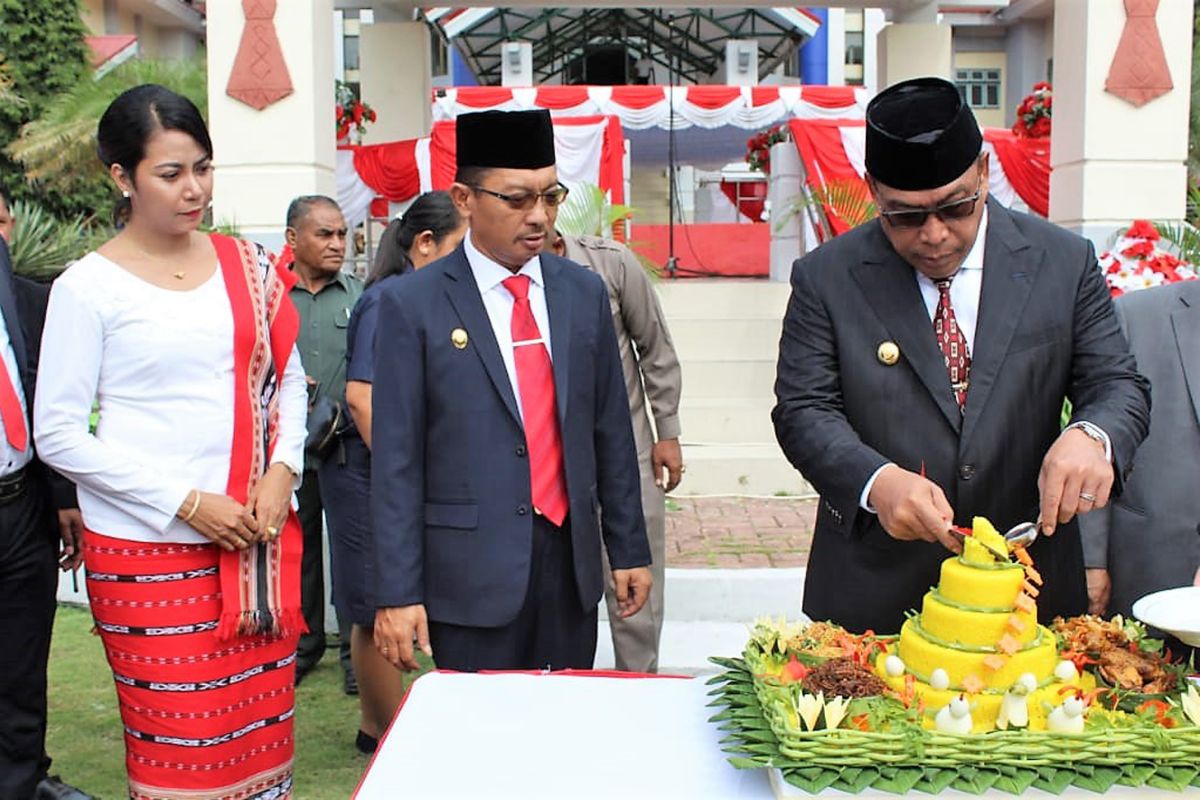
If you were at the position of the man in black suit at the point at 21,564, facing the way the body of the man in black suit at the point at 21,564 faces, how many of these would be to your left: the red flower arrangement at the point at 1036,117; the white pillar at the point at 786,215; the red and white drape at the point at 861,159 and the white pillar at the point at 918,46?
4

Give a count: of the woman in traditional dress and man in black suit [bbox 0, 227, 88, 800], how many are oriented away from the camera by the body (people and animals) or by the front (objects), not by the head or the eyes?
0

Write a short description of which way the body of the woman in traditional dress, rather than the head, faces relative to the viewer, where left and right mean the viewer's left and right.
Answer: facing the viewer and to the right of the viewer

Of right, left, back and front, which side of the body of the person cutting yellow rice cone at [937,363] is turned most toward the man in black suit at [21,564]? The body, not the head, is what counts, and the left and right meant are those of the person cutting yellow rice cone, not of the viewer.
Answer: right

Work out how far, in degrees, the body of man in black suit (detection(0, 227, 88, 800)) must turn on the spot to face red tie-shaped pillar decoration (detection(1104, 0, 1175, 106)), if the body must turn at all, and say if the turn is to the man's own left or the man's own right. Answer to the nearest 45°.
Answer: approximately 90° to the man's own left

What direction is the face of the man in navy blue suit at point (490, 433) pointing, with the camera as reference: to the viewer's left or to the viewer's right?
to the viewer's right

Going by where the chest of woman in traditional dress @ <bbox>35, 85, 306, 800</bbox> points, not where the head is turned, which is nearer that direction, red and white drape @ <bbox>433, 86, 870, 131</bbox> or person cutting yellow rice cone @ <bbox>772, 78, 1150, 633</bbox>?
the person cutting yellow rice cone

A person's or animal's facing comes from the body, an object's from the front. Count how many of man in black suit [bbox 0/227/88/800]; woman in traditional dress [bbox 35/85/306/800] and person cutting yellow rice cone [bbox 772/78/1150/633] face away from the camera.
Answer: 0

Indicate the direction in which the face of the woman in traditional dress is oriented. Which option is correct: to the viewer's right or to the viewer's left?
to the viewer's right

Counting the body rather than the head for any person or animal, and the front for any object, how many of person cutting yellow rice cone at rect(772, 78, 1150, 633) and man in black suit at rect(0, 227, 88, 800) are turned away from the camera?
0

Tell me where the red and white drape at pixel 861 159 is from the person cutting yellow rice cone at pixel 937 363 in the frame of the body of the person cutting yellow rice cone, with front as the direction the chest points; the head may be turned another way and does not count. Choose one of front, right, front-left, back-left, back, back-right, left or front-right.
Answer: back
